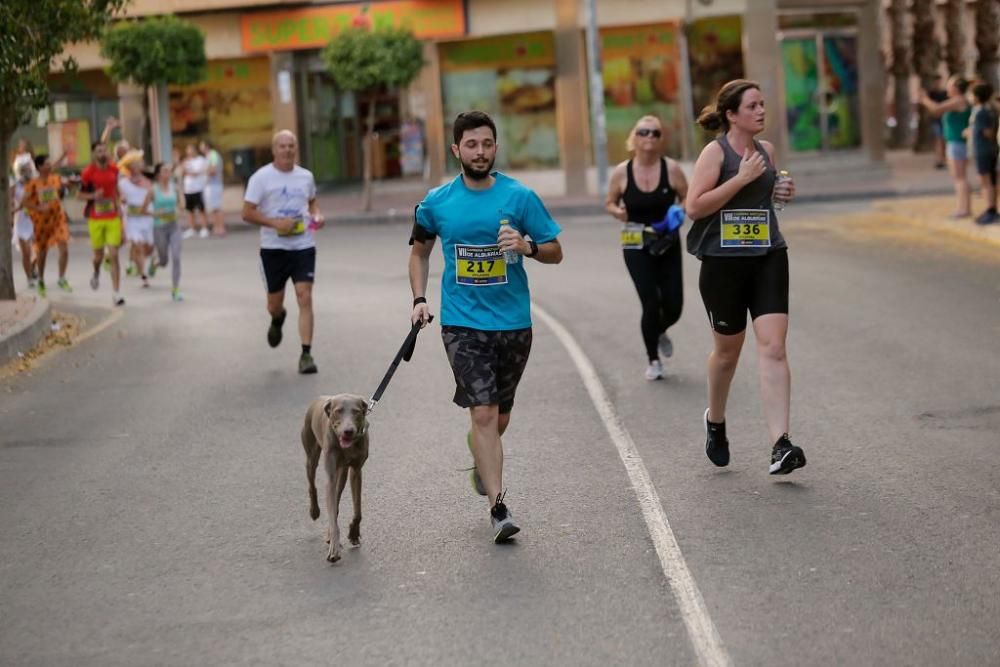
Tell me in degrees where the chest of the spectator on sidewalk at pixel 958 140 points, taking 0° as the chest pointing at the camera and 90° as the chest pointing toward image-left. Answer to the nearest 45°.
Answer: approximately 90°

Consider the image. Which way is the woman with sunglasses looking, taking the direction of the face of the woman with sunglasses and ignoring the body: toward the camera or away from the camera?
toward the camera

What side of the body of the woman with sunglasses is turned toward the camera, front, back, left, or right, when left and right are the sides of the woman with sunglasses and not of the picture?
front

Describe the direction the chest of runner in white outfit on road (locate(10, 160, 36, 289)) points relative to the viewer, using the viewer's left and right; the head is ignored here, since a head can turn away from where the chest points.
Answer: facing the viewer

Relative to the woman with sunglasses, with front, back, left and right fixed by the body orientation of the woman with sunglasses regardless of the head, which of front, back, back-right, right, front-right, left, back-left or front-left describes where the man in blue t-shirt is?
front

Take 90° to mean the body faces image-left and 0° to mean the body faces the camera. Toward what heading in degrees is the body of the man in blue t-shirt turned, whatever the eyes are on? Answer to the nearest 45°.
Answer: approximately 0°

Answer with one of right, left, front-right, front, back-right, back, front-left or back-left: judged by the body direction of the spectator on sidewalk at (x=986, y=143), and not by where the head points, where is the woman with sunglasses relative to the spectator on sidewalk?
left

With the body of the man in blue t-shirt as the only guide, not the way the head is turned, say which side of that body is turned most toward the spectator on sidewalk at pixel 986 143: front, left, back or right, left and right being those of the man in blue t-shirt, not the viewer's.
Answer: back

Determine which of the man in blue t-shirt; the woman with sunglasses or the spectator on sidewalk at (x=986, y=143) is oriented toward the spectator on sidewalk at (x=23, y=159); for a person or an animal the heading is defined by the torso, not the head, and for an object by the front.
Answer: the spectator on sidewalk at (x=986, y=143)

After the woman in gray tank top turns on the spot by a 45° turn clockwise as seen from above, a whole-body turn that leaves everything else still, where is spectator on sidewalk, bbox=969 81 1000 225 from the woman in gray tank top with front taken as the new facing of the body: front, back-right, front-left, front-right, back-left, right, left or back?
back

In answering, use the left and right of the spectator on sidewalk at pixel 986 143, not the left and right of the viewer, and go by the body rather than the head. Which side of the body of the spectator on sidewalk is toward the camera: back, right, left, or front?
left
